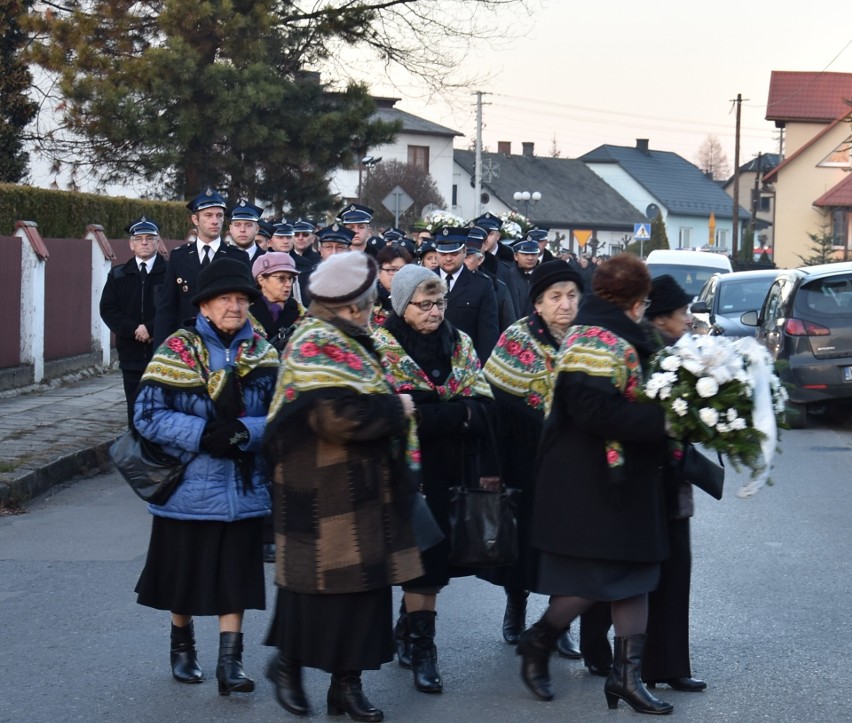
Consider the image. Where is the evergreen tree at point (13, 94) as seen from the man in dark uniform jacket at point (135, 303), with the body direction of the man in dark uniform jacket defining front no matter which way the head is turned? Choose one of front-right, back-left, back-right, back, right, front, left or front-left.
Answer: back

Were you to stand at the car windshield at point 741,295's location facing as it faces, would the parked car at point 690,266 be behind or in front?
behind

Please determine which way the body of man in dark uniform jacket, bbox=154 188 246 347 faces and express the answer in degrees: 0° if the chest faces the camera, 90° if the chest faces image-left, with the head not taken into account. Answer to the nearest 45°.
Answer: approximately 0°

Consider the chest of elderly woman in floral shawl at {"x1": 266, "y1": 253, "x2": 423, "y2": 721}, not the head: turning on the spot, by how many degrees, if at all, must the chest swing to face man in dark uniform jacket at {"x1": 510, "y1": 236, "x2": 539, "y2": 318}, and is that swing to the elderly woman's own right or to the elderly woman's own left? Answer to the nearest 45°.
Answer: approximately 90° to the elderly woman's own left

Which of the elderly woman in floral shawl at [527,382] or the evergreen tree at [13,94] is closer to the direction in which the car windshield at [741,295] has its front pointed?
the elderly woman in floral shawl

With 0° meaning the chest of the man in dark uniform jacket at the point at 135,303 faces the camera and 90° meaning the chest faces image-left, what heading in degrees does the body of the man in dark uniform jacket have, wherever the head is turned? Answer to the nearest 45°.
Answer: approximately 0°

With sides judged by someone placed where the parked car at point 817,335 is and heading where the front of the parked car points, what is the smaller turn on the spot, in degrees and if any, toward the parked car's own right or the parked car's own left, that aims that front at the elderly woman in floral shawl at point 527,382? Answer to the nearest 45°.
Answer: approximately 135° to the parked car's own left
